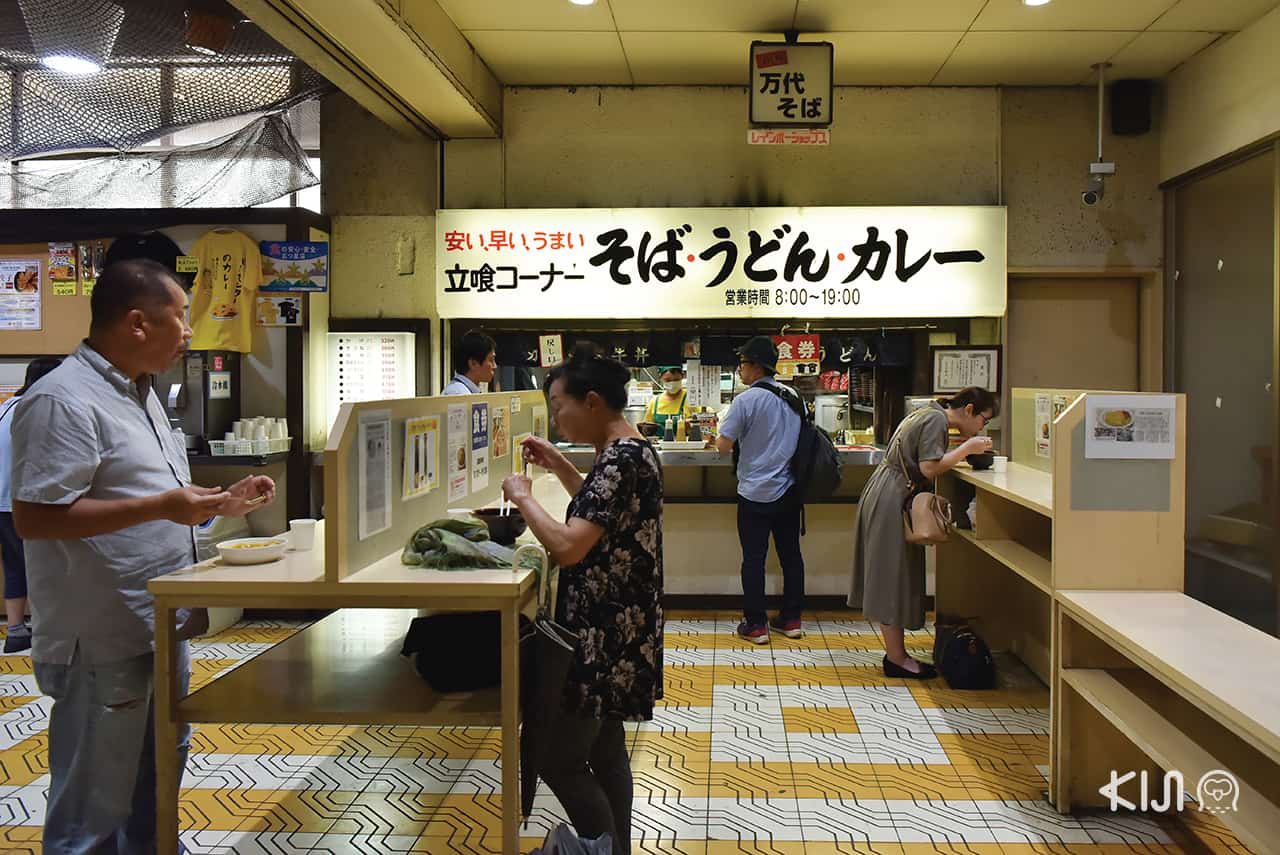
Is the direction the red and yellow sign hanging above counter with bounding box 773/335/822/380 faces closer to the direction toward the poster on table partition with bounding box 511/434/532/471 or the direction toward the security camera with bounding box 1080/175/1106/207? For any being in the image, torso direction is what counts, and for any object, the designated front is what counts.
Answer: the poster on table partition

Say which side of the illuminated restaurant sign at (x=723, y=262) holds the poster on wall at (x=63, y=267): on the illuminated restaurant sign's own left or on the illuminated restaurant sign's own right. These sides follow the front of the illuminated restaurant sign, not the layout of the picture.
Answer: on the illuminated restaurant sign's own right

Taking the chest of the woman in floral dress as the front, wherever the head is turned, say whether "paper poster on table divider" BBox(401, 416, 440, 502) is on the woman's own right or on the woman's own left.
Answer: on the woman's own right

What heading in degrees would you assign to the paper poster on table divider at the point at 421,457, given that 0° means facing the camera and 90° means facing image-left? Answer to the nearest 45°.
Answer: approximately 315°

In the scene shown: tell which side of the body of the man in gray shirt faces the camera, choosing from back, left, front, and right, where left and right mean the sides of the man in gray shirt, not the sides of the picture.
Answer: right

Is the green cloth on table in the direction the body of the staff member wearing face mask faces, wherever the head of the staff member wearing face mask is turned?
yes

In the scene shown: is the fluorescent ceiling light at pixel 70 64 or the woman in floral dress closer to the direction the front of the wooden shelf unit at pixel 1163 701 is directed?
the woman in floral dress

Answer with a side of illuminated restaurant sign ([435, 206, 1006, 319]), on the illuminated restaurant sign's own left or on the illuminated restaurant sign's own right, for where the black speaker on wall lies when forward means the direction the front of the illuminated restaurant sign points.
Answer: on the illuminated restaurant sign's own left

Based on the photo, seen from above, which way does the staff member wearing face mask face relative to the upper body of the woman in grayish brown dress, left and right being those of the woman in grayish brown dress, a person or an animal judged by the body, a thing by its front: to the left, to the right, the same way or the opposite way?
to the right
